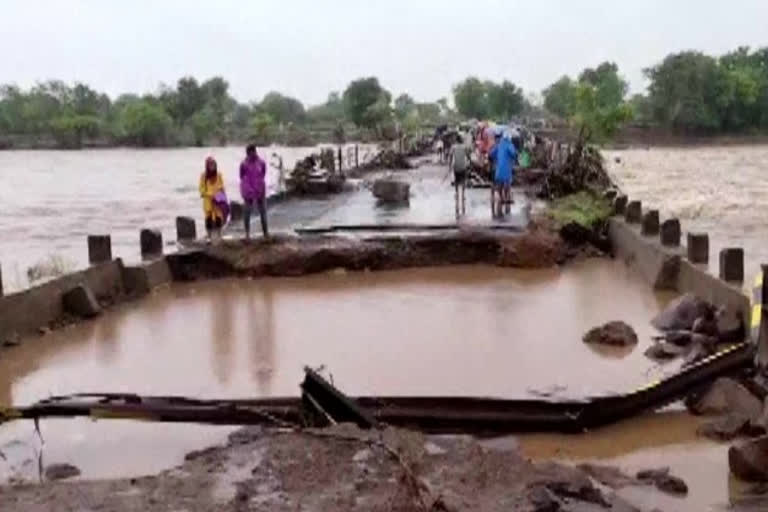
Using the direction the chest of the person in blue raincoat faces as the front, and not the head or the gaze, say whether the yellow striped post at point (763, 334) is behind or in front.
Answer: behind

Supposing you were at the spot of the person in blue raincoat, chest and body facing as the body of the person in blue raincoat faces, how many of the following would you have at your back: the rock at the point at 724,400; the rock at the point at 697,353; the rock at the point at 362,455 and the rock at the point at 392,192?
3

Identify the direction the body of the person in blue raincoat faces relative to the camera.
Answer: away from the camera

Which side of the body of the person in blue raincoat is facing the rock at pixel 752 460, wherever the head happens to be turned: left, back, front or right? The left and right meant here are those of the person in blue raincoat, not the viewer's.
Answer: back

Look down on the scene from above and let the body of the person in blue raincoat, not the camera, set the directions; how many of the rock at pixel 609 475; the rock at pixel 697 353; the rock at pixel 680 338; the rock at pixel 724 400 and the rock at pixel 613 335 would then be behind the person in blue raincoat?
5

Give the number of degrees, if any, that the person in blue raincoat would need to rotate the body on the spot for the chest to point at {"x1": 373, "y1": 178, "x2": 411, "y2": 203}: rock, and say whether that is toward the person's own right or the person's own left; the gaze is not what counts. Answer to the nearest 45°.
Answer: approximately 45° to the person's own left

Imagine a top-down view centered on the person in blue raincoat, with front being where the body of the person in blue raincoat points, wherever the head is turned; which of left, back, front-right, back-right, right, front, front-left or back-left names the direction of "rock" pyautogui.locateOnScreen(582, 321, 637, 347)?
back

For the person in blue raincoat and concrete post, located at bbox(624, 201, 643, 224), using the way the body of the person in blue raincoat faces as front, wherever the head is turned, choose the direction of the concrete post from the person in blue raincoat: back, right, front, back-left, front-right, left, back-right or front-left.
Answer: right

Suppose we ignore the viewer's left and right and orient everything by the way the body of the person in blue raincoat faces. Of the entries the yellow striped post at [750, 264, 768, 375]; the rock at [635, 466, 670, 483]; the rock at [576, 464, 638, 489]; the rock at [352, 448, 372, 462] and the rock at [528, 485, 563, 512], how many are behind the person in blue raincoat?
5
